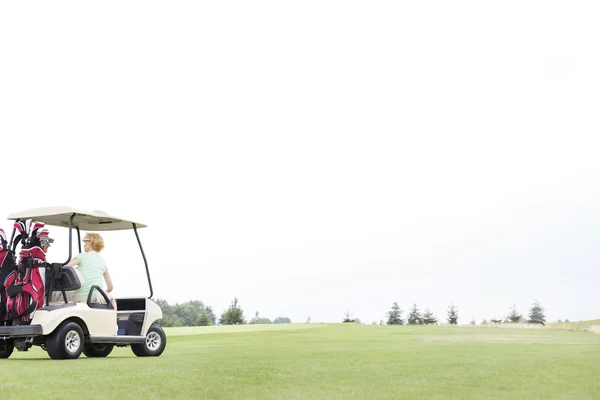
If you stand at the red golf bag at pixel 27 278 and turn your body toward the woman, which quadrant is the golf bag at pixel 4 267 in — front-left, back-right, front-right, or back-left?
back-left

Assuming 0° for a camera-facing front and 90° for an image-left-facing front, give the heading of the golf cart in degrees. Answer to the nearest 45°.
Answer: approximately 225°
